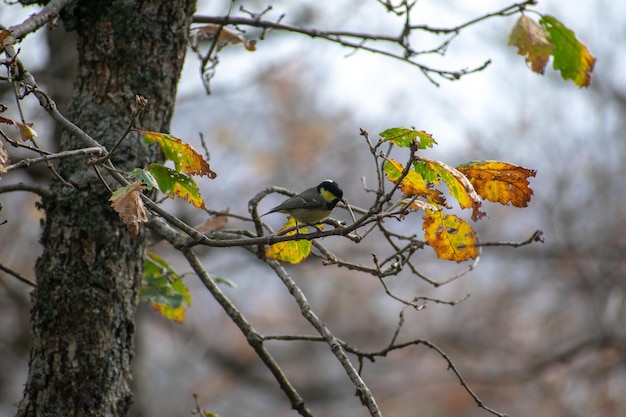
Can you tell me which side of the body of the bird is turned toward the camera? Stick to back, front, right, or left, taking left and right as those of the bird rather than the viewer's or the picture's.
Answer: right

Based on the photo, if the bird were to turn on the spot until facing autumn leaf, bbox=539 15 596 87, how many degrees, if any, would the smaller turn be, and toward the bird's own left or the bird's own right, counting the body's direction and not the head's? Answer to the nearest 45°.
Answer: approximately 45° to the bird's own right

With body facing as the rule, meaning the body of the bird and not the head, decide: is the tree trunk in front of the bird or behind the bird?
behind

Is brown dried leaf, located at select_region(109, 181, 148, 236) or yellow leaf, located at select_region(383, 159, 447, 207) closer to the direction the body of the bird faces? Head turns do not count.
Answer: the yellow leaf
